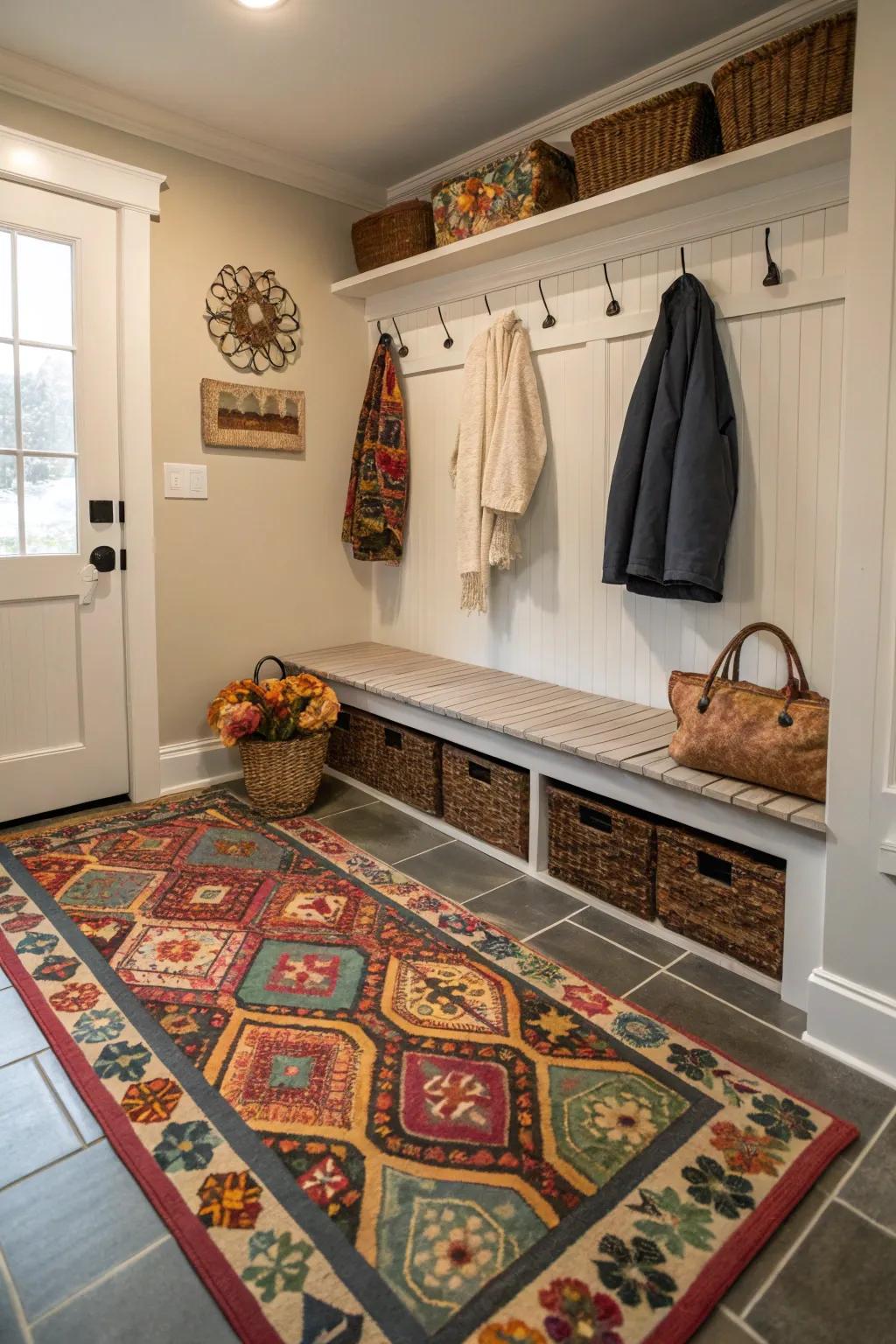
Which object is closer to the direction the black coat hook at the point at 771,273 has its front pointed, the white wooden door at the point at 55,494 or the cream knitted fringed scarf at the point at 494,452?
the white wooden door

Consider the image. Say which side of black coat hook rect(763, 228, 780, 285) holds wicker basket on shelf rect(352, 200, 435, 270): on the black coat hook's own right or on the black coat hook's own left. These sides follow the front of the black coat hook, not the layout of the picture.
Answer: on the black coat hook's own right

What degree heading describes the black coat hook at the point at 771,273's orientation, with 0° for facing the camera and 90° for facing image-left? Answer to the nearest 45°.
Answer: approximately 45°
